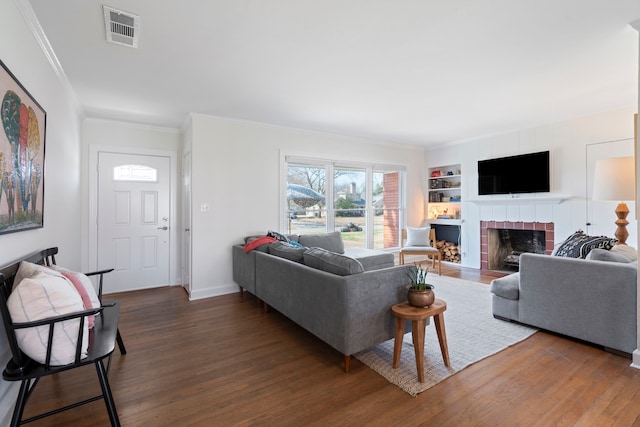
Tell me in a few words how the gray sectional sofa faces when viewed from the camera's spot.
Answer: facing away from the viewer and to the right of the viewer

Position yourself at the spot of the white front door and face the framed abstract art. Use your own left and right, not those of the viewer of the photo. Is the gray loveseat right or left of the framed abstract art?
left

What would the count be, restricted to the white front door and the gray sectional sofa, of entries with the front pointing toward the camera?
1

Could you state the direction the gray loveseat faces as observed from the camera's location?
facing away from the viewer and to the left of the viewer

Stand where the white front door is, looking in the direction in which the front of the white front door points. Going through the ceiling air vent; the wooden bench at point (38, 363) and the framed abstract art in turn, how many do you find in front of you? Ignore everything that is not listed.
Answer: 3

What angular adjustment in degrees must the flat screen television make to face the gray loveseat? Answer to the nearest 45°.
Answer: approximately 45° to its left

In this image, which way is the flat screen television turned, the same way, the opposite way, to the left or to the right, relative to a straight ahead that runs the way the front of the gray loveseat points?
to the left

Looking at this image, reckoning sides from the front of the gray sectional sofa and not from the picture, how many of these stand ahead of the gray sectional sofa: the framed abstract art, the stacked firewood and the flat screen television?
2

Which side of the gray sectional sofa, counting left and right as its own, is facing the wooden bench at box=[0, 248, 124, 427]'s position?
back
